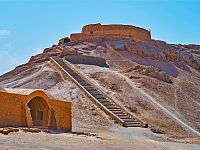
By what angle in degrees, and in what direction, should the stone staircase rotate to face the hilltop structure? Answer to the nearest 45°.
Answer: approximately 135° to its left

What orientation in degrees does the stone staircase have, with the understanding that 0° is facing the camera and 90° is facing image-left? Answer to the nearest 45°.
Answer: approximately 315°

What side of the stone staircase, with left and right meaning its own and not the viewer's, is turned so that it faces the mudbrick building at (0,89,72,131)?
right
